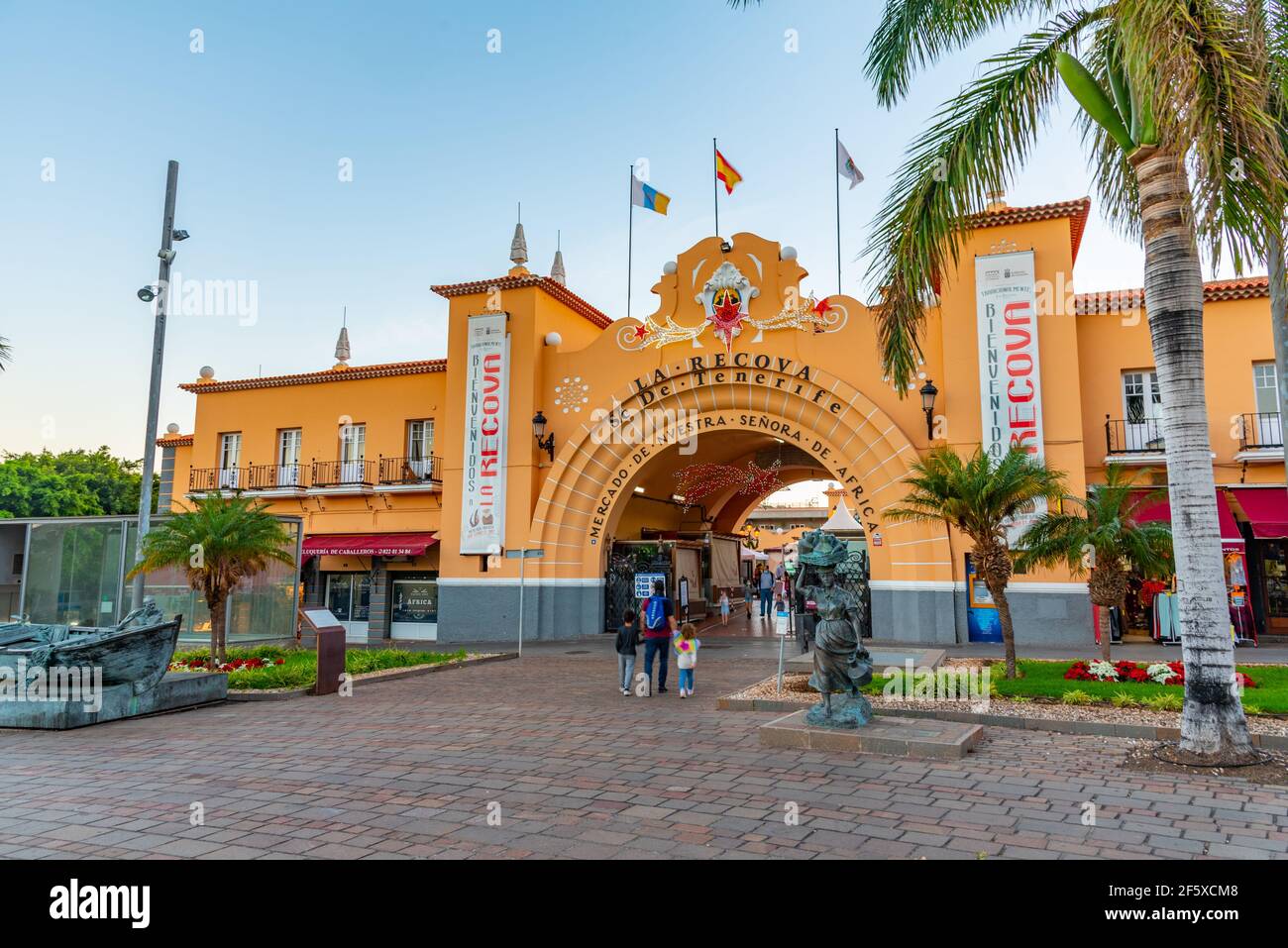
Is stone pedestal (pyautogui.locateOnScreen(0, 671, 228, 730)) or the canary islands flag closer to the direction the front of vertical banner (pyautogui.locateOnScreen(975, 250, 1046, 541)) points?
the stone pedestal

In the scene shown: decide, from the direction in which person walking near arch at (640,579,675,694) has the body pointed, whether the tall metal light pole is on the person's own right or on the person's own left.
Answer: on the person's own left

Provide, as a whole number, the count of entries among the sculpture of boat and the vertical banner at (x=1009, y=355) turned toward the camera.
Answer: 1

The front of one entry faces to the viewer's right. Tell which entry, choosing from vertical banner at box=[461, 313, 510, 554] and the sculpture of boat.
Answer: the sculpture of boat

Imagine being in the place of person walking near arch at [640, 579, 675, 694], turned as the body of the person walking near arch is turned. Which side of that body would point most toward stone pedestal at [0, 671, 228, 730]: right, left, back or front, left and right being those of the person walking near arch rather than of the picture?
left

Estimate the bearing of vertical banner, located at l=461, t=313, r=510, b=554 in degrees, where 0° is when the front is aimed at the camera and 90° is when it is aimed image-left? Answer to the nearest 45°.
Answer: approximately 0°

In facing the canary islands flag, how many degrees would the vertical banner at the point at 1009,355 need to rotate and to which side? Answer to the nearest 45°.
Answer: approximately 90° to its right

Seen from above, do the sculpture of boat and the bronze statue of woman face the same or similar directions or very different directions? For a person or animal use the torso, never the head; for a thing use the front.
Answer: very different directions

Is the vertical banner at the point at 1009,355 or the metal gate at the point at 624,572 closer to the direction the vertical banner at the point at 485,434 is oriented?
the vertical banner

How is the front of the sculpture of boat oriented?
to the viewer's right

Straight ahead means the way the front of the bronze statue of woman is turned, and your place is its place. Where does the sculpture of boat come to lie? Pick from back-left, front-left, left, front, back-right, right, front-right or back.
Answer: front-right

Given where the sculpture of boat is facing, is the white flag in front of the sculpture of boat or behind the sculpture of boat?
in front

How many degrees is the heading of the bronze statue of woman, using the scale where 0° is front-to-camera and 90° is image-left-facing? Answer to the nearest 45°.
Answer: approximately 45°

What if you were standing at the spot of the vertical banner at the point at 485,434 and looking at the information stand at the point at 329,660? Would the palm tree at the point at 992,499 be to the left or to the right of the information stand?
left

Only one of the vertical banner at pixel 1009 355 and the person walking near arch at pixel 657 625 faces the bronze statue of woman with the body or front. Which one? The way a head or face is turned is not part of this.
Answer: the vertical banner

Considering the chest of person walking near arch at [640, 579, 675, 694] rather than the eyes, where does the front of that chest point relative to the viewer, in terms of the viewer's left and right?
facing away from the viewer
